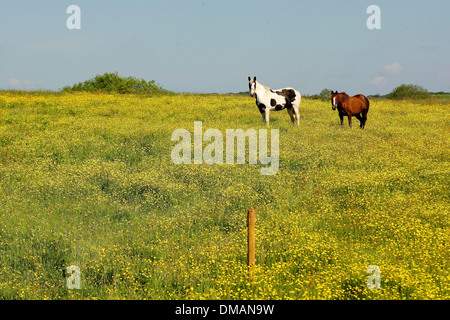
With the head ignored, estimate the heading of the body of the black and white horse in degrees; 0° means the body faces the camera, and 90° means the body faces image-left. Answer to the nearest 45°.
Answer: approximately 90°

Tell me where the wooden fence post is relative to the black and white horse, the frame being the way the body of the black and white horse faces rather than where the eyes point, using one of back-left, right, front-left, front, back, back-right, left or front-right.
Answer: left

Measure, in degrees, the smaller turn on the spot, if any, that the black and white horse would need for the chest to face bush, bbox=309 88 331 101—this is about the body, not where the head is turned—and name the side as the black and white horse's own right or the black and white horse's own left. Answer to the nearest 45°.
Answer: approximately 90° to the black and white horse's own right

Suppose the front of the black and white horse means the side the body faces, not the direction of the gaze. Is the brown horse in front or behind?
behind

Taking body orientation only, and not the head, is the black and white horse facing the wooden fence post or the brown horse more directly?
the wooden fence post
